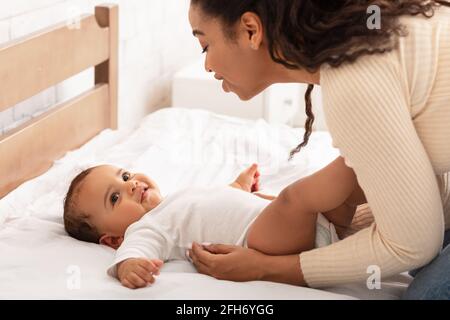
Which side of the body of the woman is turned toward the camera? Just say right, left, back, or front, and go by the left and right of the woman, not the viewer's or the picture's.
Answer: left

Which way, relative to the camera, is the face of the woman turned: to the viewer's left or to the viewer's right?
to the viewer's left
